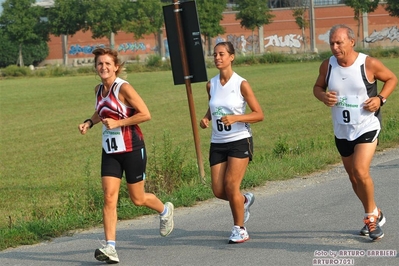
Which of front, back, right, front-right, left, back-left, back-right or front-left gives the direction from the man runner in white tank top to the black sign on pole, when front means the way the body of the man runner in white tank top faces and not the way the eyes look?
right

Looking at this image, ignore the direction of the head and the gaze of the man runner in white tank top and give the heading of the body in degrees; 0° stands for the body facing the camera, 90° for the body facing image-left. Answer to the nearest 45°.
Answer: approximately 45°

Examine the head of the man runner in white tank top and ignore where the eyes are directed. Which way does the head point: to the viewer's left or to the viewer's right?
to the viewer's left
